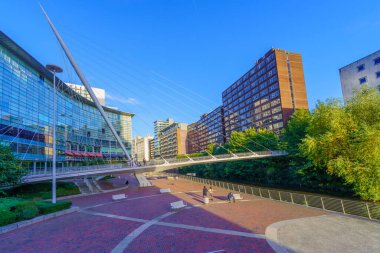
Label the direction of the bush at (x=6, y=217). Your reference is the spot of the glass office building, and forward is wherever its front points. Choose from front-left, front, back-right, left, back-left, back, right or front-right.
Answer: front-right

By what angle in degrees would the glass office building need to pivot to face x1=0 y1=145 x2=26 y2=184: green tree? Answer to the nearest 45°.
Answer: approximately 45° to its right

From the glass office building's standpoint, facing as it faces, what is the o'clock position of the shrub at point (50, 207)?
The shrub is roughly at 1 o'clock from the glass office building.

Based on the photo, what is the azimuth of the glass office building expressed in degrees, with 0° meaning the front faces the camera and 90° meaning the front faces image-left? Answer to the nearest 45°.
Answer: approximately 315°

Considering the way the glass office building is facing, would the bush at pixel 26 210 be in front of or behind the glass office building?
in front
